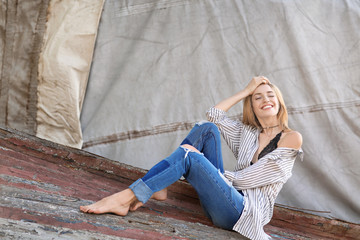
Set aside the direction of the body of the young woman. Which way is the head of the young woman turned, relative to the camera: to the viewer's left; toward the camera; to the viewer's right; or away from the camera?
toward the camera

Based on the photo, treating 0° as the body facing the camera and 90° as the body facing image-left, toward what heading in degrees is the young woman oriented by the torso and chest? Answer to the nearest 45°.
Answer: approximately 45°
